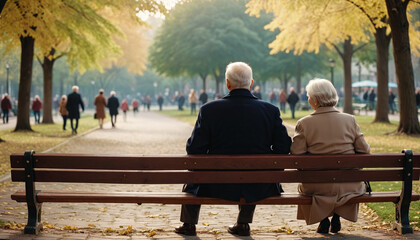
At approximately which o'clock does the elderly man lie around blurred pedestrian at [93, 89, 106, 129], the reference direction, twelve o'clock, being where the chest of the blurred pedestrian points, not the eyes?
The elderly man is roughly at 6 o'clock from the blurred pedestrian.

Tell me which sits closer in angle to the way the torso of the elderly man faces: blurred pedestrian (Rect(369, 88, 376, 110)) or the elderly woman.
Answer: the blurred pedestrian

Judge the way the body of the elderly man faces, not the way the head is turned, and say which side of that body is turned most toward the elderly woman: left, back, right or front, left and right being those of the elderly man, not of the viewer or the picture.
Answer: right

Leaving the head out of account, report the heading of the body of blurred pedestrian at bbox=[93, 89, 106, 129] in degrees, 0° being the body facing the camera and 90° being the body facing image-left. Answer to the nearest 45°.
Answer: approximately 180°

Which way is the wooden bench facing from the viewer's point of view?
away from the camera

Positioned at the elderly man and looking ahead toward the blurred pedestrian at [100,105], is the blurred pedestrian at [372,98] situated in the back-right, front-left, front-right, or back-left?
front-right

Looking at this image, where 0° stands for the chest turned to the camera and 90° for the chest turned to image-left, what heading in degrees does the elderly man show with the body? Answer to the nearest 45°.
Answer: approximately 180°

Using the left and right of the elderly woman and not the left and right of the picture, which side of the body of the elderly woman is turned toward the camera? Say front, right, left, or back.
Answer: back

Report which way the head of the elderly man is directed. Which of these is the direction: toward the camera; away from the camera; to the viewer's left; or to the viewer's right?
away from the camera

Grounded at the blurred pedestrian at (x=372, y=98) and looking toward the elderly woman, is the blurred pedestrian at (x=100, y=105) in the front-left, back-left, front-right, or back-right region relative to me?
front-right

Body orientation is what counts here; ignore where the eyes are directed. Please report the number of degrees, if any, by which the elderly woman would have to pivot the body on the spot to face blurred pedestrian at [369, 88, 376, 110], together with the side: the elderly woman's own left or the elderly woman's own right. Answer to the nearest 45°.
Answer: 0° — they already face them

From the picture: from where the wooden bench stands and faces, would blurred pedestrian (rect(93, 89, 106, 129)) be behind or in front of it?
in front

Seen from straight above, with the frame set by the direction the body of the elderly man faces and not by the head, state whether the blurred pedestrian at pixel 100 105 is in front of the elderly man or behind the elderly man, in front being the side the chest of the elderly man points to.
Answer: in front

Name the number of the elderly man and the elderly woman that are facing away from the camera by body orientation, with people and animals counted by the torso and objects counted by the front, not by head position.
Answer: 2
